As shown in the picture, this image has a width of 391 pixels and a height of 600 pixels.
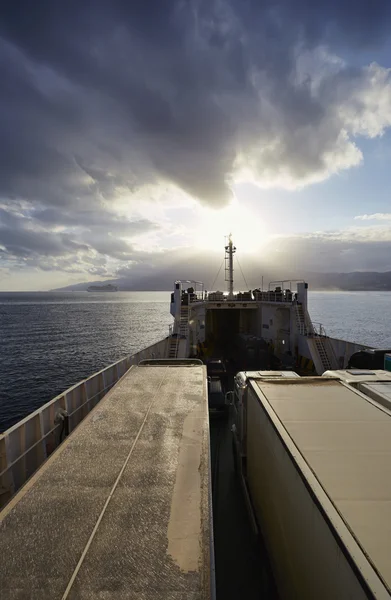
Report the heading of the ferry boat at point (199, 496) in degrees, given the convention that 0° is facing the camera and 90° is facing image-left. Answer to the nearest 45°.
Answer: approximately 180°
